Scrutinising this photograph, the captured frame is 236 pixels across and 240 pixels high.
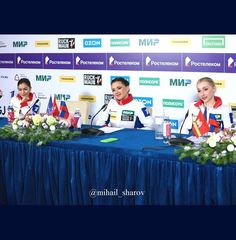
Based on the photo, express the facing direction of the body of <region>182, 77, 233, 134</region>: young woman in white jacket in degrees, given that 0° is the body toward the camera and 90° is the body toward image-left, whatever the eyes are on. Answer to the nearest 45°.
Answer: approximately 45°

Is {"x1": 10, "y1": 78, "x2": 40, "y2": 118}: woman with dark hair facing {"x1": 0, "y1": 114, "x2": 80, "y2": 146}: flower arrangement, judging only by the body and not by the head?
yes

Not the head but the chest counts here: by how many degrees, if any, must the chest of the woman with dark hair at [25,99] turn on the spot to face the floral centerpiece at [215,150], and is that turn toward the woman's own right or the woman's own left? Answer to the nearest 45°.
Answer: approximately 45° to the woman's own left

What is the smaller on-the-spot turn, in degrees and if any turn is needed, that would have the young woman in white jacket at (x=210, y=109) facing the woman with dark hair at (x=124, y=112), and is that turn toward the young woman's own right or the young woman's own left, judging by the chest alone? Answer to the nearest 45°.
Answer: approximately 45° to the young woman's own right

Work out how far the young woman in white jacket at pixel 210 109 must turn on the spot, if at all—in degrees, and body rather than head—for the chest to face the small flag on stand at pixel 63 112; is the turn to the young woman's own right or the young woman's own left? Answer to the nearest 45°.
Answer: approximately 45° to the young woman's own right

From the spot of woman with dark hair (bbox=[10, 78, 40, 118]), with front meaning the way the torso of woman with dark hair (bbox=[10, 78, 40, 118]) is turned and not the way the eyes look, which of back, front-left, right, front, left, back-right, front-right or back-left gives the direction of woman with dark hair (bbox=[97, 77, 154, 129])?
front-left

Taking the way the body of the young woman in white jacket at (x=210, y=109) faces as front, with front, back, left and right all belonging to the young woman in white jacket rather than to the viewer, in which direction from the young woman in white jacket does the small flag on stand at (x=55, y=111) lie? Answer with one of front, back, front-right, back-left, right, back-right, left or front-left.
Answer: front-right

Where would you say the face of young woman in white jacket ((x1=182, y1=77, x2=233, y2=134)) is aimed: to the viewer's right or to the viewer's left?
to the viewer's left
